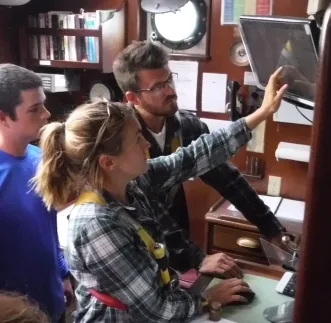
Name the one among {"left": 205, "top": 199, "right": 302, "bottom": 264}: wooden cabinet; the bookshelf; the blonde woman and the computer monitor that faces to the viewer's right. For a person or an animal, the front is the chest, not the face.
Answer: the blonde woman

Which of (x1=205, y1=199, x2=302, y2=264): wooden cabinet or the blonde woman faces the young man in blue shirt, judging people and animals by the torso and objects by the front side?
the wooden cabinet

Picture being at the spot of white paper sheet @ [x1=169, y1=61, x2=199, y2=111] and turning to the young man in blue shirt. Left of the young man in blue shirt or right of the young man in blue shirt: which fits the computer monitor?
left

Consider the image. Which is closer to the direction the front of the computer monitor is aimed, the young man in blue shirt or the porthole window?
the young man in blue shirt

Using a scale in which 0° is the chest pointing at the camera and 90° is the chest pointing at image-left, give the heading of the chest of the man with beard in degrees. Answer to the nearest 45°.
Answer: approximately 315°

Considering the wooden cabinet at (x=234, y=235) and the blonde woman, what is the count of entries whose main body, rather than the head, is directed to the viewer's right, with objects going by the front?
1

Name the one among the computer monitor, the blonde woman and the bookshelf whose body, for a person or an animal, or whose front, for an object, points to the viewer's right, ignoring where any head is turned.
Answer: the blonde woman

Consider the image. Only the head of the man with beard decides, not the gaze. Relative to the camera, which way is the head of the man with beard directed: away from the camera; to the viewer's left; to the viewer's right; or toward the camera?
to the viewer's right

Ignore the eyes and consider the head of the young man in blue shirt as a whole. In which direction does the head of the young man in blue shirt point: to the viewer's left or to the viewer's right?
to the viewer's right

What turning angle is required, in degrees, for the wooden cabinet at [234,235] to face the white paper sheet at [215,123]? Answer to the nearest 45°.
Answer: approximately 135° to its right
